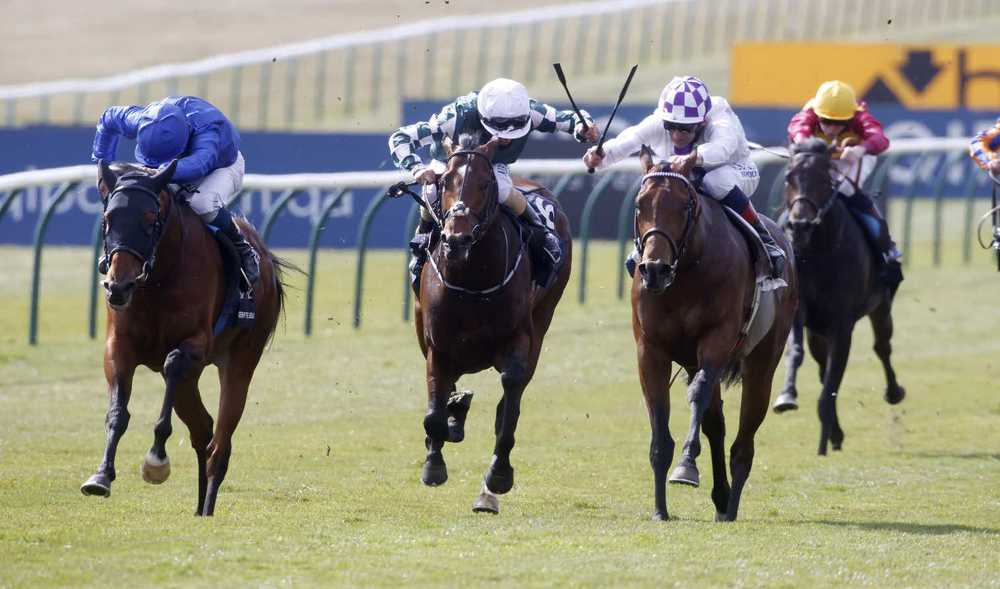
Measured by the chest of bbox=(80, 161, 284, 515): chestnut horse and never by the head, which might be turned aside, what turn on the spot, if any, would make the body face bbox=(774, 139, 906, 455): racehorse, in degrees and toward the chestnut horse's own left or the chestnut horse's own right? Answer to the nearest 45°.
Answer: approximately 180°

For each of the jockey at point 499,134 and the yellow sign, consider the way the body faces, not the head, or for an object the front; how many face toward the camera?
2

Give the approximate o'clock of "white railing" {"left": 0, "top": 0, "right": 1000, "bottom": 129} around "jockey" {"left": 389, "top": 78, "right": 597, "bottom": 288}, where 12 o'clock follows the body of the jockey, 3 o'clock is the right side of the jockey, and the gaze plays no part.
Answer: The white railing is roughly at 6 o'clock from the jockey.

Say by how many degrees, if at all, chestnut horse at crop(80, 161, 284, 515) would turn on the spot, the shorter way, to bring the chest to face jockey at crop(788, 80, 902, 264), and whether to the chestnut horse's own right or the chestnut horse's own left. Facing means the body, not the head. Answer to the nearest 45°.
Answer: approximately 180°

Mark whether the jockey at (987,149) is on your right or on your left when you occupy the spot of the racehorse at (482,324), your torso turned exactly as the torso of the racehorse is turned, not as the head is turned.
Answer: on your left

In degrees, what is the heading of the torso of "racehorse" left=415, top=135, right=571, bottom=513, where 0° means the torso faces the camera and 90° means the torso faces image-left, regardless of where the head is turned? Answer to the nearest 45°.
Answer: approximately 0°

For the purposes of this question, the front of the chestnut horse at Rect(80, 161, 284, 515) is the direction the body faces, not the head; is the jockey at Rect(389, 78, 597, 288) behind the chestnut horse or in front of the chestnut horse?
behind

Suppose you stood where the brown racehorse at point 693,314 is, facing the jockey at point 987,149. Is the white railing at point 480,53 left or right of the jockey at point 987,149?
left
